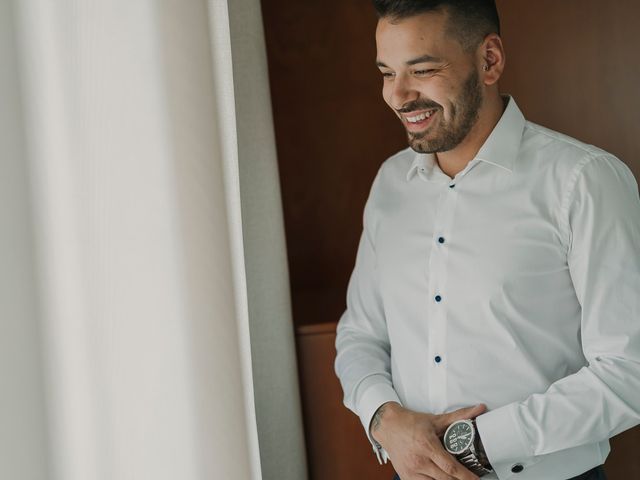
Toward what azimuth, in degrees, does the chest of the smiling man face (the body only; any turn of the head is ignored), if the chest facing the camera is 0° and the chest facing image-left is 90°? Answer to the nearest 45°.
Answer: approximately 45°

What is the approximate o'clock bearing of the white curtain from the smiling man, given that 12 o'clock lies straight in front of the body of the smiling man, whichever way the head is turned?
The white curtain is roughly at 1 o'clock from the smiling man.

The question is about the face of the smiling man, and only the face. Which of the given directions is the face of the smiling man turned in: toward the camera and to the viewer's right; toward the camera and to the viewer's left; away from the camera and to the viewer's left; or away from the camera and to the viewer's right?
toward the camera and to the viewer's left
